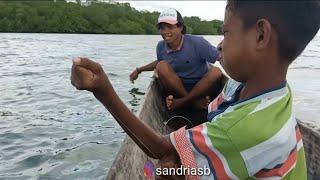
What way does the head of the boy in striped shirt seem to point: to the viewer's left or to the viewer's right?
to the viewer's left

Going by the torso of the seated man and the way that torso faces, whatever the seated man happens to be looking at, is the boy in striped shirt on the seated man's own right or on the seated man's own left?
on the seated man's own left
